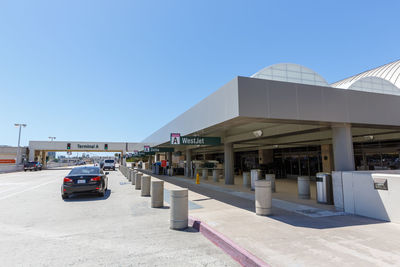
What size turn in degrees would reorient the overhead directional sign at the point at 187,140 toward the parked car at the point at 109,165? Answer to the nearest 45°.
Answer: approximately 135° to its right

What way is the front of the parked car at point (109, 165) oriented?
away from the camera

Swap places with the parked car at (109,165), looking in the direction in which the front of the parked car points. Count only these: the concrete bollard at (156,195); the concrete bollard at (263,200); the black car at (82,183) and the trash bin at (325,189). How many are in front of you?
0

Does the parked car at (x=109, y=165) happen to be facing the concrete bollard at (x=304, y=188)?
no

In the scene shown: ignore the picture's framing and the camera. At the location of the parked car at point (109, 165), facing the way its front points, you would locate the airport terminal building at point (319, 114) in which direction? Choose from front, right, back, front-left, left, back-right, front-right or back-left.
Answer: back

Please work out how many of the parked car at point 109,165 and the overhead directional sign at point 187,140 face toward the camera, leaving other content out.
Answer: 1

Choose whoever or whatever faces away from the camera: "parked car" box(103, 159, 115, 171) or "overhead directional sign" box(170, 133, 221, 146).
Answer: the parked car

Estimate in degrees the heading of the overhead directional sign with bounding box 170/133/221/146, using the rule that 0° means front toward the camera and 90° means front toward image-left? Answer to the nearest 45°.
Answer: approximately 0°

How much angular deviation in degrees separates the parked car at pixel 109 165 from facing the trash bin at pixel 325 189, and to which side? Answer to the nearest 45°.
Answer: approximately 180°

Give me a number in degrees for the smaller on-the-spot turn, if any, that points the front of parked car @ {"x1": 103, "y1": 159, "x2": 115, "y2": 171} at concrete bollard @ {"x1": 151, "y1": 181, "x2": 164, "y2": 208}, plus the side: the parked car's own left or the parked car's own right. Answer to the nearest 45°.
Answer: approximately 180°

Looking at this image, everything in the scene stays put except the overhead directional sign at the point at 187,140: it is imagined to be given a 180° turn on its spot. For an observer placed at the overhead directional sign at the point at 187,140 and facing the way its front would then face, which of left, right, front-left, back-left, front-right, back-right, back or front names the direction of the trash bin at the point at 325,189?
back-right

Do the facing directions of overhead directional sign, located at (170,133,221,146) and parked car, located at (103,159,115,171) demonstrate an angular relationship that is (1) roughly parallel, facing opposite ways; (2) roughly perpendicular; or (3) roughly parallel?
roughly parallel, facing opposite ways

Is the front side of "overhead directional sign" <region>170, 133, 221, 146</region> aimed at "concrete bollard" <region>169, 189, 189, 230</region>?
yes

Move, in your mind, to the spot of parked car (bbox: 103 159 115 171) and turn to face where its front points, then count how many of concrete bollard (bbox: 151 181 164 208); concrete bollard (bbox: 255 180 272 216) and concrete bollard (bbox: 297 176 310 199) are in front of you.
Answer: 0
